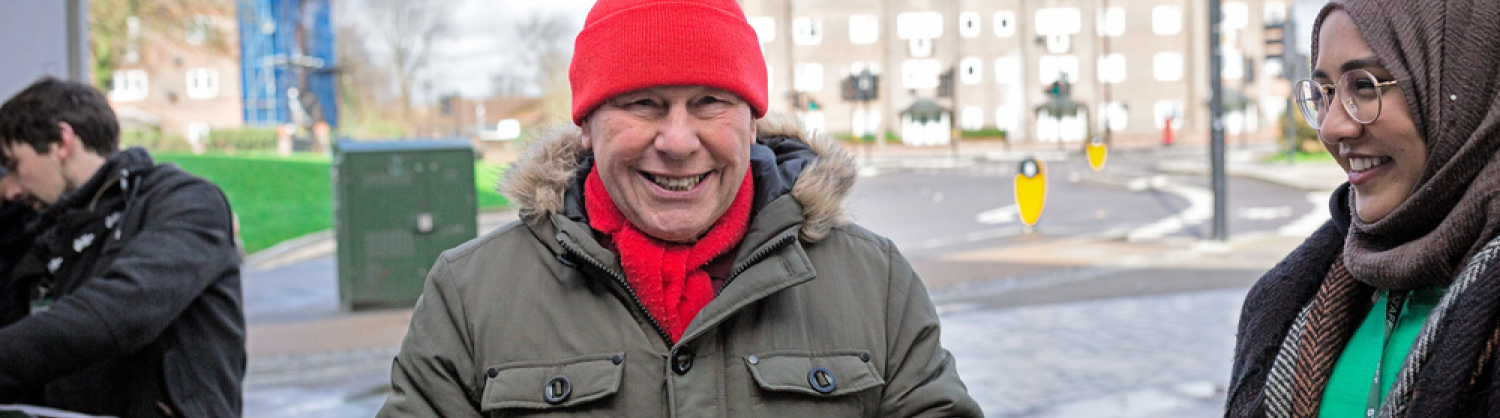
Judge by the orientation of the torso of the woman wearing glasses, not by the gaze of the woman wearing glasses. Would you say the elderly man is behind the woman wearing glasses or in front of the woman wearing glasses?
in front

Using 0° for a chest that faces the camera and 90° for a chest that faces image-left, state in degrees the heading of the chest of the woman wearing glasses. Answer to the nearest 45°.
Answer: approximately 45°

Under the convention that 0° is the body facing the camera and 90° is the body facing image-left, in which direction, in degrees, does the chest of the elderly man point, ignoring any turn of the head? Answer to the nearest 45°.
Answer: approximately 0°

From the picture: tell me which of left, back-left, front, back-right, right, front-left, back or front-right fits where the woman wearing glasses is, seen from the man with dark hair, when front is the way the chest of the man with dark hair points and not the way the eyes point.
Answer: back-left

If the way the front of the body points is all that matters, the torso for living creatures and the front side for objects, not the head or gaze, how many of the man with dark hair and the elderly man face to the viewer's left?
1

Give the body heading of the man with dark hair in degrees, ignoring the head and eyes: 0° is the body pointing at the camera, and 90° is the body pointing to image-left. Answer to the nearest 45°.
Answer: approximately 90°

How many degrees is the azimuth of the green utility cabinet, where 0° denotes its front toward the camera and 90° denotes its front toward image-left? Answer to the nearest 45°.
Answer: approximately 0°

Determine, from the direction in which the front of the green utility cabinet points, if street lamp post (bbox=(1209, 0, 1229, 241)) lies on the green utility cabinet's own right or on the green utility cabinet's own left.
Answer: on the green utility cabinet's own left

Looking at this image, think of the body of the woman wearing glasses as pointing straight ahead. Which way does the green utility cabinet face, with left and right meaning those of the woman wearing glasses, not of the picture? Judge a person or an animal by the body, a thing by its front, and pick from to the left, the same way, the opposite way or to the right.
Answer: to the left

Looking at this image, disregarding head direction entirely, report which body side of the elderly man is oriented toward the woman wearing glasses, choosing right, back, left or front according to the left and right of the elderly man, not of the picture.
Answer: left
